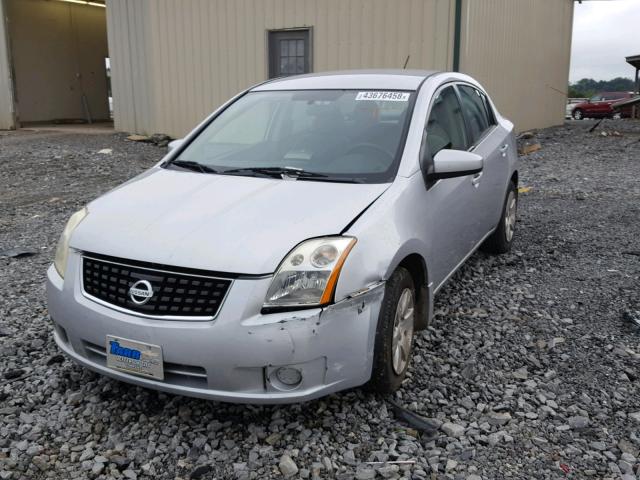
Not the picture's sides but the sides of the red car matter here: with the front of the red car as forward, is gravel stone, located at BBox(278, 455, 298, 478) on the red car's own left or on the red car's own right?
on the red car's own left

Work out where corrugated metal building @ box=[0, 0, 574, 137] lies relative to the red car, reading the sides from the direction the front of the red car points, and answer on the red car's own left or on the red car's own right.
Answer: on the red car's own left

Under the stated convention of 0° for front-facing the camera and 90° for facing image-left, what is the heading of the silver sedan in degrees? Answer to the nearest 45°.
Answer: approximately 45°

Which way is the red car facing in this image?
to the viewer's left

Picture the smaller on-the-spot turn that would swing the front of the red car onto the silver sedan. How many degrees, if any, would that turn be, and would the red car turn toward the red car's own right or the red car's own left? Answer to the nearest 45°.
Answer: approximately 90° to the red car's own left

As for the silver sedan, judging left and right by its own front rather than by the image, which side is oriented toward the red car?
back

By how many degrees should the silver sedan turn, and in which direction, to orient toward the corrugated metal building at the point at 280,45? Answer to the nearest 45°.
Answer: approximately 135° to its right

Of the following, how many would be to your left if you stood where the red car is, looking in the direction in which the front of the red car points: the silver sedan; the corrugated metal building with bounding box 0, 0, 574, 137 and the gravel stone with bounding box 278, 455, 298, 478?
3

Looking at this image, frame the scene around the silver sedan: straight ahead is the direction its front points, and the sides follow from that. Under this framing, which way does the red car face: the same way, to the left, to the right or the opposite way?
to the right

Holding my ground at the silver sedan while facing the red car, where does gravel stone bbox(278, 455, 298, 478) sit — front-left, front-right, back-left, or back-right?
back-right
